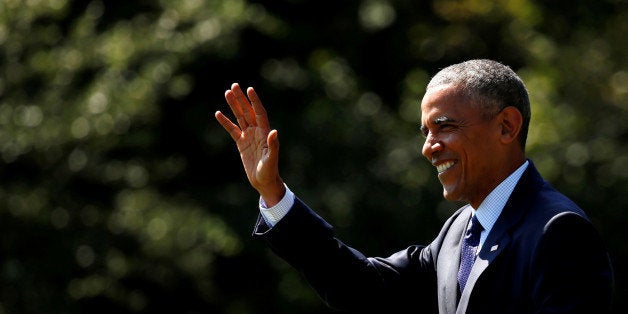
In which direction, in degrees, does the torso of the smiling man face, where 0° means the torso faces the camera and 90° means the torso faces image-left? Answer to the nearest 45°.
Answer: approximately 45°
